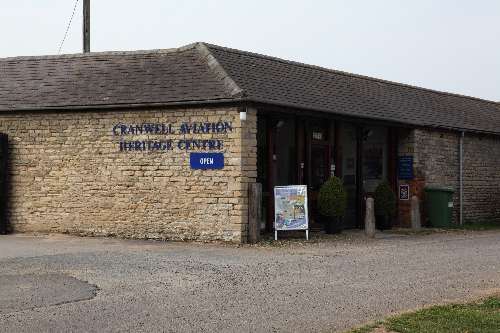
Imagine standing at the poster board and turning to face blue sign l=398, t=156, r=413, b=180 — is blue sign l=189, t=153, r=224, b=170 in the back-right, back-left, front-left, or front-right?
back-left

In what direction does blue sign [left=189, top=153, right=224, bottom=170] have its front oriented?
toward the camera

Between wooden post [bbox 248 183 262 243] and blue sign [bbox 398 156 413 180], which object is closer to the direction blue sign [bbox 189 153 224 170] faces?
the wooden post

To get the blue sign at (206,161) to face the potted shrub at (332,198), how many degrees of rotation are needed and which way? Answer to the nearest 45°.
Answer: approximately 90° to its left

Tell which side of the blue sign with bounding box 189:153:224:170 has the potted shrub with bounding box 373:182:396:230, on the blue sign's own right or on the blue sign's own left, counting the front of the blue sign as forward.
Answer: on the blue sign's own left

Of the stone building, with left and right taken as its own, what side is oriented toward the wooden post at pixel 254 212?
front

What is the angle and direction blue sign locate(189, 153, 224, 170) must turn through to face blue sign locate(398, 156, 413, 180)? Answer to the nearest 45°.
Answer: approximately 135° to its left

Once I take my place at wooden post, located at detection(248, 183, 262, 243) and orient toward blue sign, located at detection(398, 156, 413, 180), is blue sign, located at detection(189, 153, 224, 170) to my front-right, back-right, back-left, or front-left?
back-left

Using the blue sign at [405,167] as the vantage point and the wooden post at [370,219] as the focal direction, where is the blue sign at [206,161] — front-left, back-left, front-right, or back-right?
front-right

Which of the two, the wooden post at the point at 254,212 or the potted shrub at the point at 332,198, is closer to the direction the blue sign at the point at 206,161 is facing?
the wooden post

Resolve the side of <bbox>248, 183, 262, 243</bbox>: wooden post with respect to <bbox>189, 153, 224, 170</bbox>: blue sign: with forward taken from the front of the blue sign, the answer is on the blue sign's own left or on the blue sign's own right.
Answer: on the blue sign's own left
